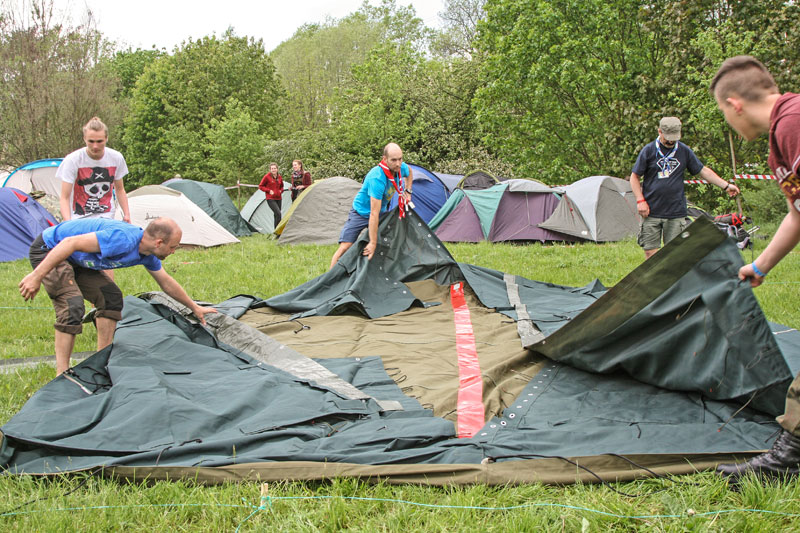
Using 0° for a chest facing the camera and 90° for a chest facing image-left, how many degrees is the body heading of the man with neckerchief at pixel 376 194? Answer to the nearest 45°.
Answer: approximately 315°

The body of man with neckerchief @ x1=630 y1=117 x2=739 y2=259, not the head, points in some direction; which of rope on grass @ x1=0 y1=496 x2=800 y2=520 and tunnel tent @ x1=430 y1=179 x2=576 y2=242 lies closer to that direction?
the rope on grass

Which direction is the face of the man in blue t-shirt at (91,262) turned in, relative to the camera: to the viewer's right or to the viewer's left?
to the viewer's right

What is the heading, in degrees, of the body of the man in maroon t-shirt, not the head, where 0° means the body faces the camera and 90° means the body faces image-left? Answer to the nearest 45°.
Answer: approximately 90°

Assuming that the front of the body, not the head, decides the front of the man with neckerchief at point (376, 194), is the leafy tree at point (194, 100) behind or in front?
behind

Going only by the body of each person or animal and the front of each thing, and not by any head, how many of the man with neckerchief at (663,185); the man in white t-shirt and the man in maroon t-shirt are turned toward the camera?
2

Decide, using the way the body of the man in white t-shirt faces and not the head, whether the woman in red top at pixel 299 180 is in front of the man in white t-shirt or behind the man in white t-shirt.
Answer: behind
